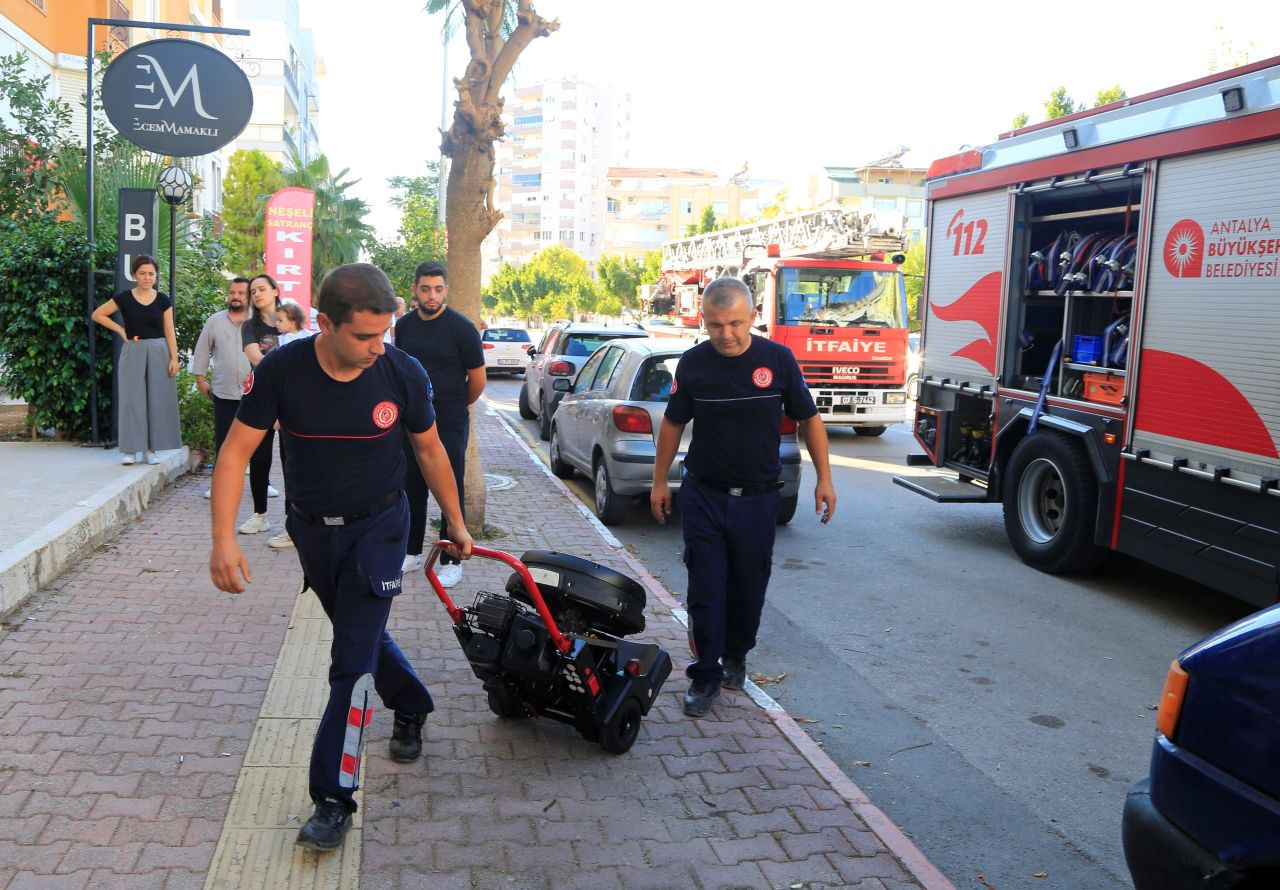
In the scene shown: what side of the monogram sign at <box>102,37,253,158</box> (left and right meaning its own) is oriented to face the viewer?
front

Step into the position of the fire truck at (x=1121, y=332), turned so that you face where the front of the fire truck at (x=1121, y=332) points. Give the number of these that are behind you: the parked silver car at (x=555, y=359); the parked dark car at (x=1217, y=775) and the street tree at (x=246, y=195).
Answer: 2

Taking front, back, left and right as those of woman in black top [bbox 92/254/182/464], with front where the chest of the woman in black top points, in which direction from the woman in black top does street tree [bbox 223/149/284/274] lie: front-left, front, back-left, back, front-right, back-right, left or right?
back

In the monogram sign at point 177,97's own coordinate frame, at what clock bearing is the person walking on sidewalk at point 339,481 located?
The person walking on sidewalk is roughly at 12 o'clock from the monogram sign.

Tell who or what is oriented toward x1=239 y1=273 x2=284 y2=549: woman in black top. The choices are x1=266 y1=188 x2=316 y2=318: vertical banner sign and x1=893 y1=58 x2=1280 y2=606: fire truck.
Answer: the vertical banner sign

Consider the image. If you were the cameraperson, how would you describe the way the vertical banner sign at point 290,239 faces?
facing the viewer

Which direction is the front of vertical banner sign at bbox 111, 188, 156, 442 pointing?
toward the camera

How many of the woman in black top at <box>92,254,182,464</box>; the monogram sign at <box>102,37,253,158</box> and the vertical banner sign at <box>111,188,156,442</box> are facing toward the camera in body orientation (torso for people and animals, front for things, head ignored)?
3

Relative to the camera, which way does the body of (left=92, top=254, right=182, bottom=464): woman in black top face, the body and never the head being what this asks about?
toward the camera
